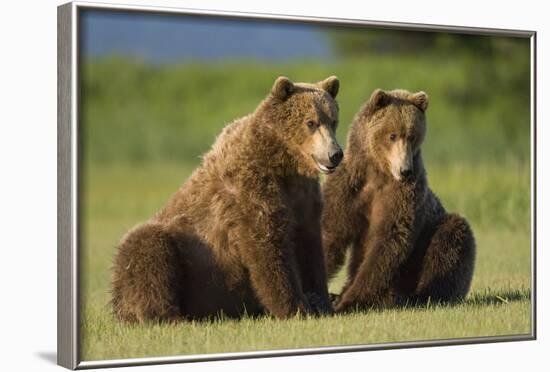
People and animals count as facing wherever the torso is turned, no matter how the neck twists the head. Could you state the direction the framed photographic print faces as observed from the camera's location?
facing the viewer and to the right of the viewer
